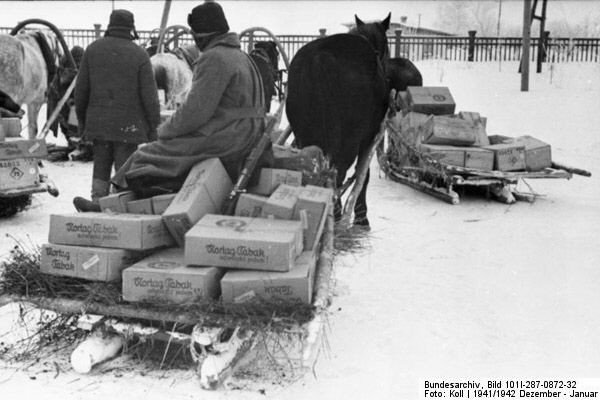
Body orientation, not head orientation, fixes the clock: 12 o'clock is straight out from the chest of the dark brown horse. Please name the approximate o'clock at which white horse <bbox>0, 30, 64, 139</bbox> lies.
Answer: The white horse is roughly at 9 o'clock from the dark brown horse.

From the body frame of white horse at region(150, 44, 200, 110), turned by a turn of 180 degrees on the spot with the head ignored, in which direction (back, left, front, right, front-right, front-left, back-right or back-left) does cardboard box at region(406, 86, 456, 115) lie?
left

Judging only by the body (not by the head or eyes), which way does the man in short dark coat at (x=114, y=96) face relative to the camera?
away from the camera

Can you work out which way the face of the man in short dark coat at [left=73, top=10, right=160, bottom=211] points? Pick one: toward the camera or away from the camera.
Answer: away from the camera

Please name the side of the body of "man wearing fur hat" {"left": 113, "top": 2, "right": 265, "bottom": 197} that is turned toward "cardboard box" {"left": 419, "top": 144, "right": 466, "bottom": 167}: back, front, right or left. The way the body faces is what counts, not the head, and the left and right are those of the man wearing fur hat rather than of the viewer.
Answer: right

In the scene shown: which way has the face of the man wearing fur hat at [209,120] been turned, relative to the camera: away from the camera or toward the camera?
away from the camera

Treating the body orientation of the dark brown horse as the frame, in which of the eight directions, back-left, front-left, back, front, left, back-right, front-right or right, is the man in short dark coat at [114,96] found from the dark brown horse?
back-left
